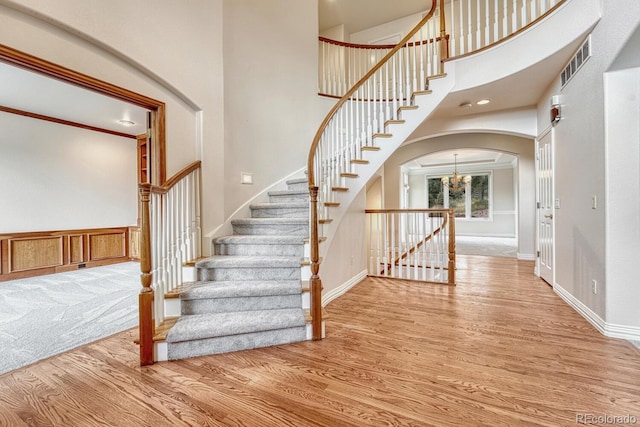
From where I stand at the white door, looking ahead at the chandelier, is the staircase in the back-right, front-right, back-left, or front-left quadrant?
back-left

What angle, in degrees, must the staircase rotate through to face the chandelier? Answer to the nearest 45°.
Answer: approximately 135° to its left

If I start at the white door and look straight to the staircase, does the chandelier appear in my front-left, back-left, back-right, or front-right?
back-right

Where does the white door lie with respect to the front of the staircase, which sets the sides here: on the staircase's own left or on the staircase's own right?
on the staircase's own left

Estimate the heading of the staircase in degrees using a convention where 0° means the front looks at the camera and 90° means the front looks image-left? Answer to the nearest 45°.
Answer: approximately 0°
